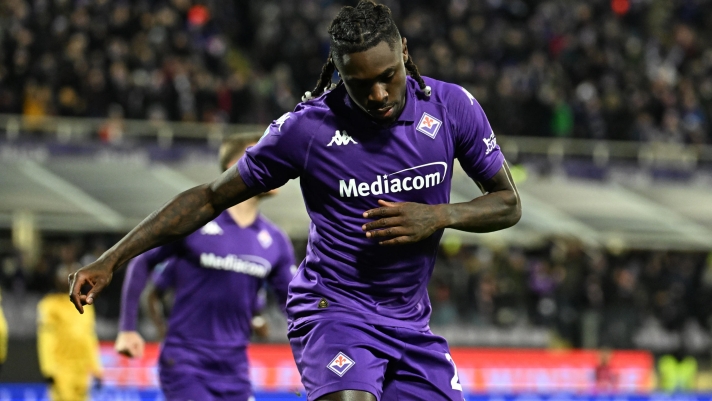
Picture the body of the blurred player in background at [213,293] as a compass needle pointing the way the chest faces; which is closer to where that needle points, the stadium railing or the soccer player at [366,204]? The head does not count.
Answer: the soccer player

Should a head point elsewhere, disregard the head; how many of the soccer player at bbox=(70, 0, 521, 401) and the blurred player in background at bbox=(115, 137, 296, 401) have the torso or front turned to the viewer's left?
0

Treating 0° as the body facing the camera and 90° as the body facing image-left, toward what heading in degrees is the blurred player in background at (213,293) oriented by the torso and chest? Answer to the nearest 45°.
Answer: approximately 315°

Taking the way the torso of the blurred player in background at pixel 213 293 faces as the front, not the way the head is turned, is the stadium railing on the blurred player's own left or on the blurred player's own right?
on the blurred player's own left

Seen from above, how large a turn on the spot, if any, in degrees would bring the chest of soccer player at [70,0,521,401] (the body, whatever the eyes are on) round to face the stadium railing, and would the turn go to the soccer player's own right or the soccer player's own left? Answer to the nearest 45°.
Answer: approximately 180°

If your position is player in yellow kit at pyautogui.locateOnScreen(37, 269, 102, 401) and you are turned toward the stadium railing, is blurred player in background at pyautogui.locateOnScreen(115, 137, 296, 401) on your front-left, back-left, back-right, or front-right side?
back-right

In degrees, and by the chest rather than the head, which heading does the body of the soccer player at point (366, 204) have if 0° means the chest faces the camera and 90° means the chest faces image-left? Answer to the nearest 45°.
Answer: approximately 0°
